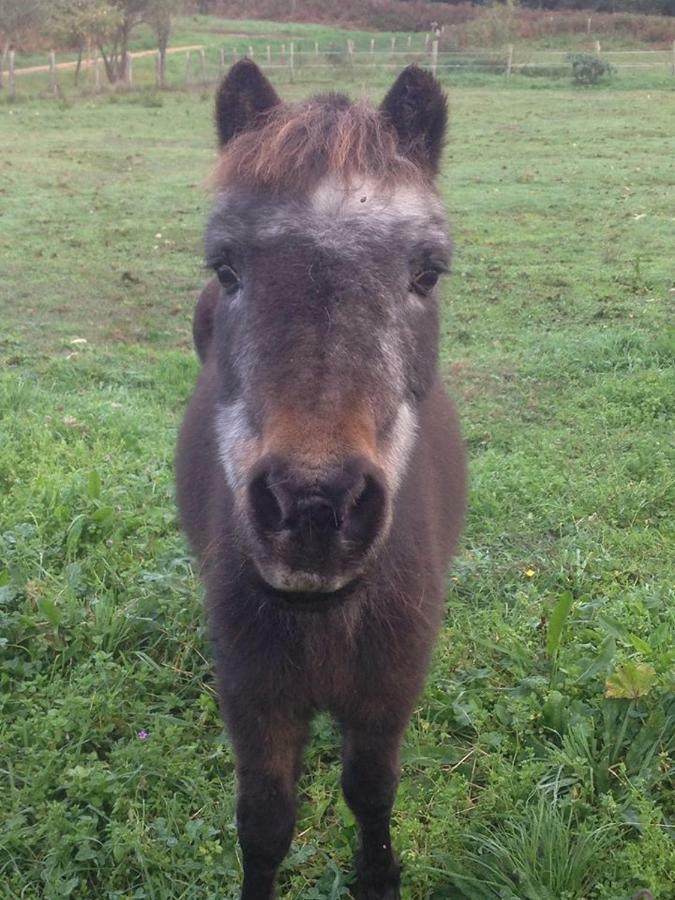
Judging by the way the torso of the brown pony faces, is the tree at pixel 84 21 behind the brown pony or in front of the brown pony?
behind

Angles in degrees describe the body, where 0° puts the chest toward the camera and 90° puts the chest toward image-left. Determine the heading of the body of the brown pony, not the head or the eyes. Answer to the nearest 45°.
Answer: approximately 0°

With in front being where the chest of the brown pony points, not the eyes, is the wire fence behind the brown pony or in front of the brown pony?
behind

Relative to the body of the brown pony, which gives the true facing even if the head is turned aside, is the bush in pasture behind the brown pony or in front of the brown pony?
behind

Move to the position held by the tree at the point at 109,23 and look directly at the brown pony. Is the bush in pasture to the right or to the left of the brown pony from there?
left

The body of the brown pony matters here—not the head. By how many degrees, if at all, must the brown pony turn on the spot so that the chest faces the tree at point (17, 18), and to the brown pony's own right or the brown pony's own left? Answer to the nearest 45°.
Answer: approximately 180°

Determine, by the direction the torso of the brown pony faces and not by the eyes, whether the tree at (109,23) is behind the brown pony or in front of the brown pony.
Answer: behind
